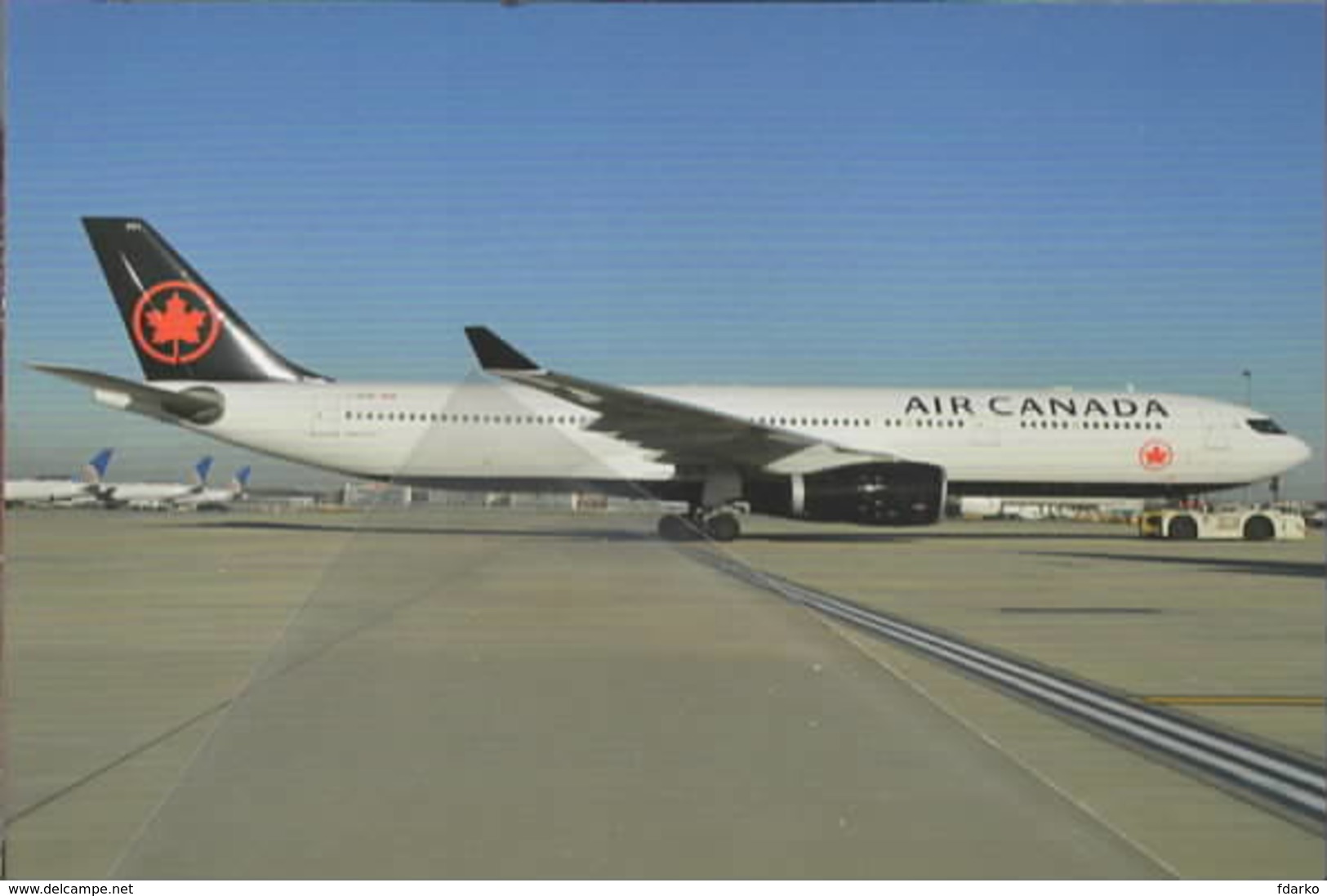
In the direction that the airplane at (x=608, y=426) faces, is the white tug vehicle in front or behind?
in front

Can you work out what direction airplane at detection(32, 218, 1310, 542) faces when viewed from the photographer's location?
facing to the right of the viewer
